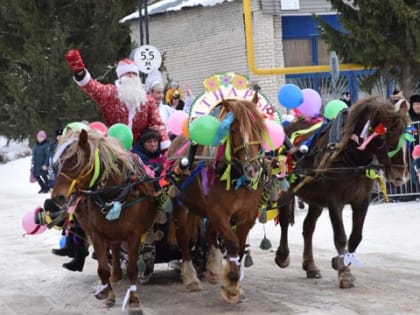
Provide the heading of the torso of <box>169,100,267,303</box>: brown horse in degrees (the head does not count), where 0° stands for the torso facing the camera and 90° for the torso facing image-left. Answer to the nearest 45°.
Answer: approximately 315°

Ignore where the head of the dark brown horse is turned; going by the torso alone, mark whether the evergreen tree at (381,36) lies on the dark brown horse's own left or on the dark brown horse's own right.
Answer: on the dark brown horse's own left

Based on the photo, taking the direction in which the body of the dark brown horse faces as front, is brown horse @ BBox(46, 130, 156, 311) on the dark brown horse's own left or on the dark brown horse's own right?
on the dark brown horse's own right

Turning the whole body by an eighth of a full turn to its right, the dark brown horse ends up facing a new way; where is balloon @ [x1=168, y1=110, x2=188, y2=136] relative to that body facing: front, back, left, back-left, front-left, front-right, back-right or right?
right

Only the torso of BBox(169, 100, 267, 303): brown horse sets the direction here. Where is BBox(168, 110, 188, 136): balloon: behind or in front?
behind

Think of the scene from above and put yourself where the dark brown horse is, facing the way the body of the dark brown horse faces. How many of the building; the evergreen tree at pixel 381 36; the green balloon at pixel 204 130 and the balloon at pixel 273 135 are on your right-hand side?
2

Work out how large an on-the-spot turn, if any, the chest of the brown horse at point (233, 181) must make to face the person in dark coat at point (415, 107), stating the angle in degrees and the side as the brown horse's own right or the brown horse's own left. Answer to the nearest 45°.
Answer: approximately 90° to the brown horse's own left
